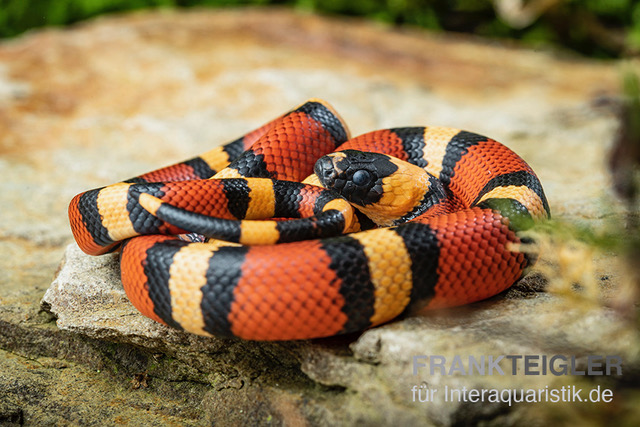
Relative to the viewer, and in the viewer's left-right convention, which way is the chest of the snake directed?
facing to the left of the viewer
